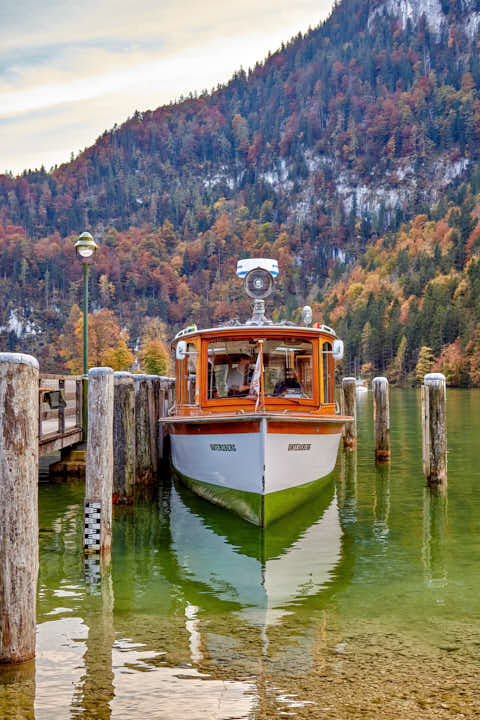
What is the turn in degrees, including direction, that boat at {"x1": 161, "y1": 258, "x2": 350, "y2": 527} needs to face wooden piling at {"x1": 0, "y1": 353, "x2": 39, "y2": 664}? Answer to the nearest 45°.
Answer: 0° — it already faces it

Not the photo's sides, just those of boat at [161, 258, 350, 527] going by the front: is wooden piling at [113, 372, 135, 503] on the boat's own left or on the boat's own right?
on the boat's own right

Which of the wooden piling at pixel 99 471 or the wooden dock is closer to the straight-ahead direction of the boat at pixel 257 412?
the wooden piling

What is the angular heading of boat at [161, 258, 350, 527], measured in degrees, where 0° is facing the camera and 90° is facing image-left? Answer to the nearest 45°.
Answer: approximately 0°

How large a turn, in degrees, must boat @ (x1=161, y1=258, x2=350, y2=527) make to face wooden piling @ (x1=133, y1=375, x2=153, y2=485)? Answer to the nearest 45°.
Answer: approximately 135° to its right

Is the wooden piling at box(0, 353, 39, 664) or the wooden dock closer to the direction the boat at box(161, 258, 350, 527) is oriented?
the wooden piling

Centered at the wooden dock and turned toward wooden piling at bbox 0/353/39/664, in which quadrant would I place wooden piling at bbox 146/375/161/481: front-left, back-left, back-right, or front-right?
back-left

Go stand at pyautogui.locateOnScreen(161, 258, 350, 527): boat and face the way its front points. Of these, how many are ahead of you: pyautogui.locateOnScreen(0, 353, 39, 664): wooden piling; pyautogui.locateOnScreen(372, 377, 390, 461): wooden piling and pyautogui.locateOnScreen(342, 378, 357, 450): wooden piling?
1

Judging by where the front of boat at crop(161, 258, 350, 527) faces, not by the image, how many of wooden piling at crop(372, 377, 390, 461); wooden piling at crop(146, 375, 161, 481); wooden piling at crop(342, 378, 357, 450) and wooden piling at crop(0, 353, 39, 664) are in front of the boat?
1
